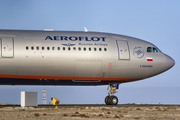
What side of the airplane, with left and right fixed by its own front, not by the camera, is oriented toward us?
right
